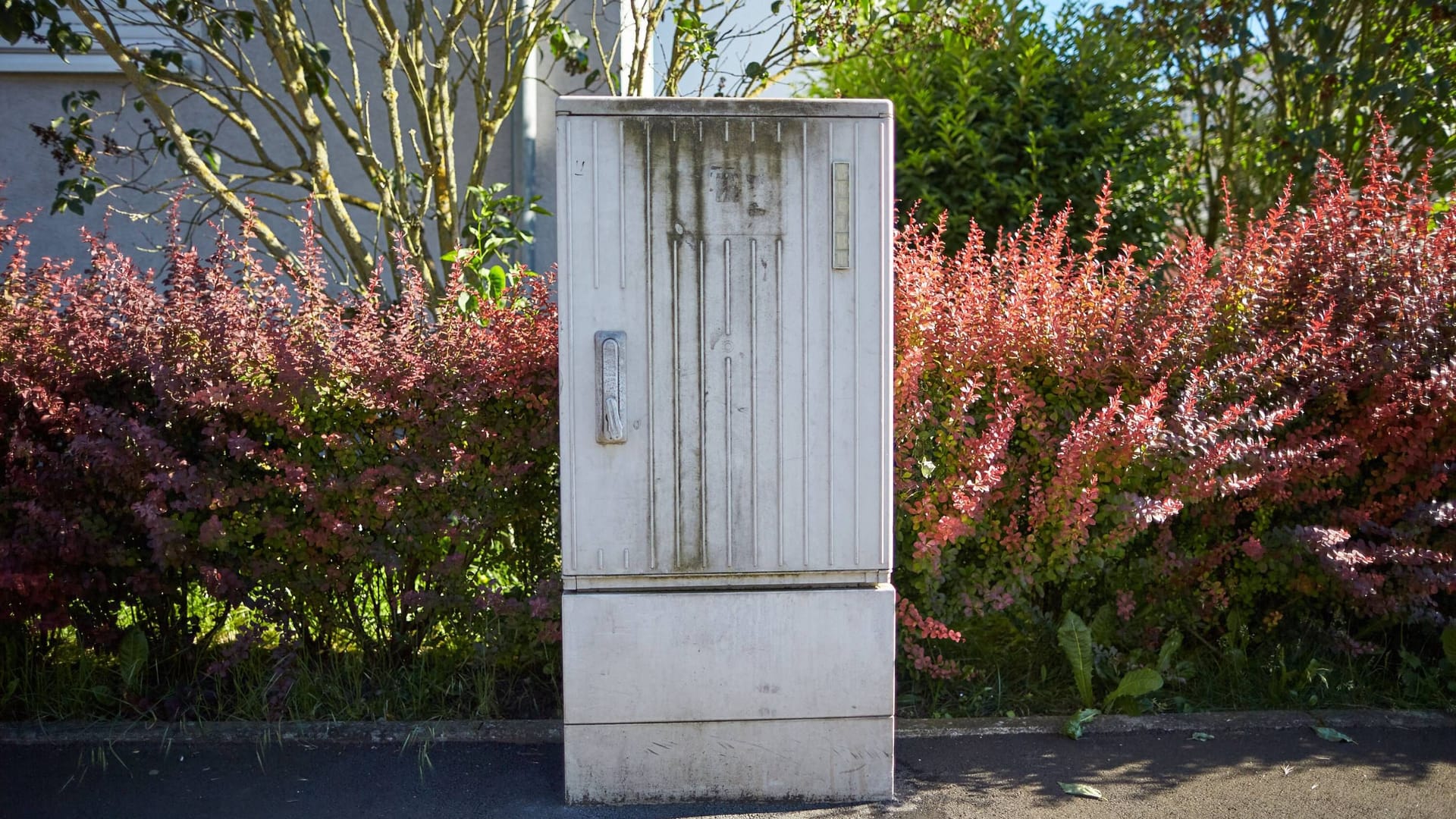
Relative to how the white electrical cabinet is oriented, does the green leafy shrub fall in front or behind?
behind

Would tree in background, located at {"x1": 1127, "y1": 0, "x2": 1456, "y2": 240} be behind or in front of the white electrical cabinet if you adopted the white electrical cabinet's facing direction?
behind

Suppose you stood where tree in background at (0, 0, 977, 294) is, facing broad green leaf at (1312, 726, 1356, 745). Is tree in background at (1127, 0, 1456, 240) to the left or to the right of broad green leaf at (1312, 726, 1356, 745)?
left

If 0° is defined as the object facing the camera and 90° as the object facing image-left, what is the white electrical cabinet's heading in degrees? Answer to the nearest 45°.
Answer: approximately 0°

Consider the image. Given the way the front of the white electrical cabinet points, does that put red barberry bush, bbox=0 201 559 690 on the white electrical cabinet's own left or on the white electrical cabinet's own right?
on the white electrical cabinet's own right

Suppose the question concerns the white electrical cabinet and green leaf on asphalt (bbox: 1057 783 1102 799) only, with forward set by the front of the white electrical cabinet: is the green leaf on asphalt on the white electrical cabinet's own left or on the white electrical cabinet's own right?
on the white electrical cabinet's own left

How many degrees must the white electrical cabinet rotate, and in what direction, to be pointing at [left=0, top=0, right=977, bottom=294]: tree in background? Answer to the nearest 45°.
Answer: approximately 135° to its right

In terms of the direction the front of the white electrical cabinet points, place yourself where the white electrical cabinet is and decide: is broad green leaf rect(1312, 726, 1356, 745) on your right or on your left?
on your left
